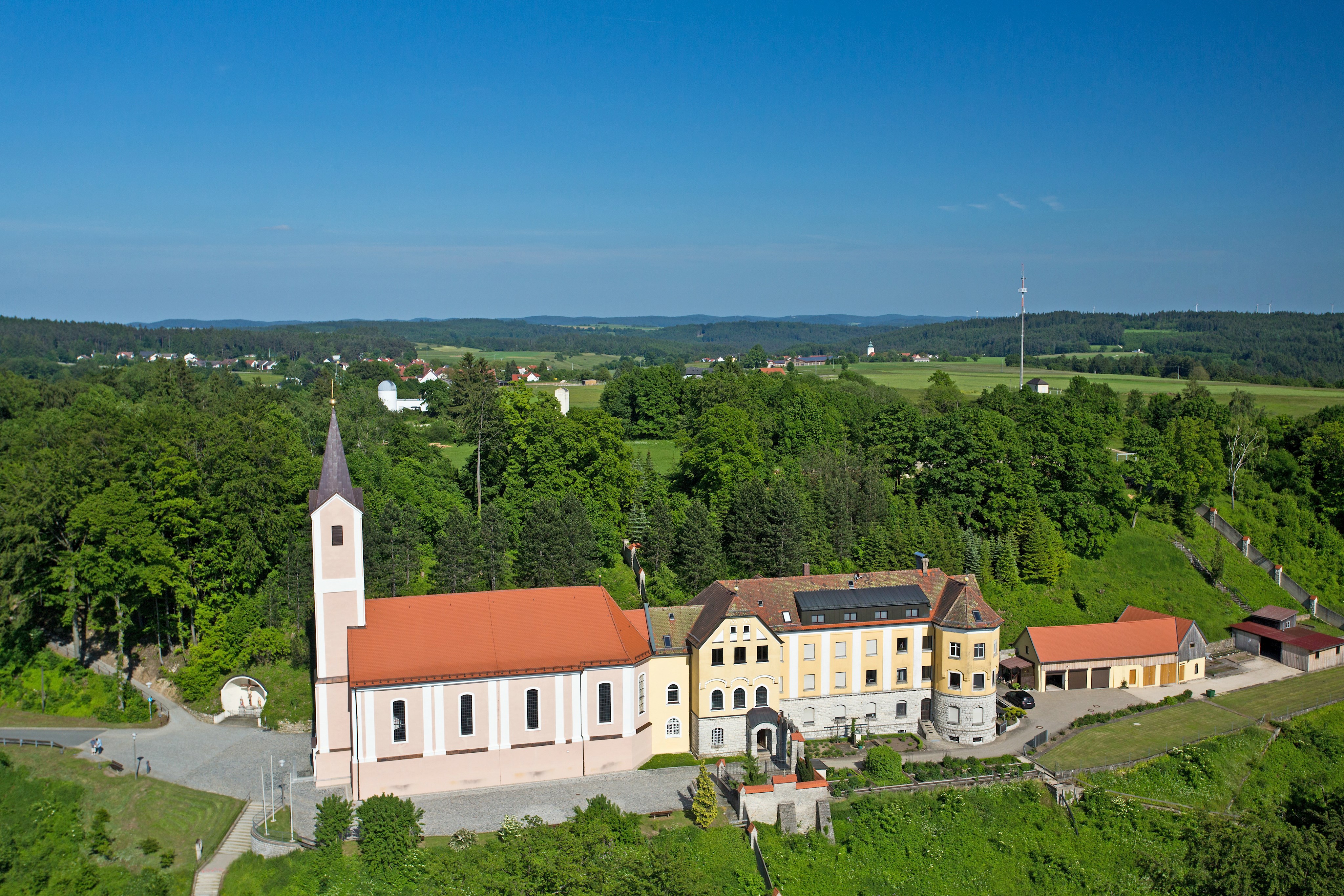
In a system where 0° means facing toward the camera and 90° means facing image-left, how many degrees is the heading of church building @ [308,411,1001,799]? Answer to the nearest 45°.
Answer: approximately 90°

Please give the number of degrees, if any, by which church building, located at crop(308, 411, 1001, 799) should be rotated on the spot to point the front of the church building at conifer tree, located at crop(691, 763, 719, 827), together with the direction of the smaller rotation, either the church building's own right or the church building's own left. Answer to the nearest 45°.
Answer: approximately 135° to the church building's own left

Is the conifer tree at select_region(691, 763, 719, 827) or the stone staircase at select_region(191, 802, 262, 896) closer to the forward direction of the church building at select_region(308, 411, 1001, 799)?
the stone staircase

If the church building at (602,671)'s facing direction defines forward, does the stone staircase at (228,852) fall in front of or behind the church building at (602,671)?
in front

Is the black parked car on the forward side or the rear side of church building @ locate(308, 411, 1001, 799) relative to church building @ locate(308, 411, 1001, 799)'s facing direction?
on the rear side

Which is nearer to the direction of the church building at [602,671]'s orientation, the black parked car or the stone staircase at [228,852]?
the stone staircase
